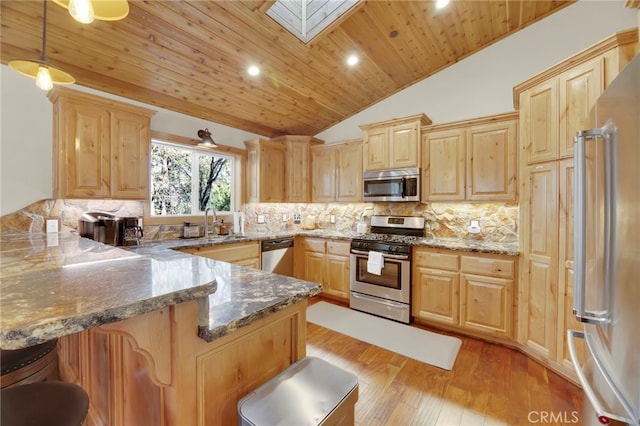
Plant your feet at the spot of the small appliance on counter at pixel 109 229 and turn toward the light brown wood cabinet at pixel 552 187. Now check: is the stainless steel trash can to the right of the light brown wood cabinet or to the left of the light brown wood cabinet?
right

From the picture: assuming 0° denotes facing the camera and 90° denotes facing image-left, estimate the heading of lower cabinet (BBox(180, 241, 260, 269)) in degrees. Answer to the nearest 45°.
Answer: approximately 315°

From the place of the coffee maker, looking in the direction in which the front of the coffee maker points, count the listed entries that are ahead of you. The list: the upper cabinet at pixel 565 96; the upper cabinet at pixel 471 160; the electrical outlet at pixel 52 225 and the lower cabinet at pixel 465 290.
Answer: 3

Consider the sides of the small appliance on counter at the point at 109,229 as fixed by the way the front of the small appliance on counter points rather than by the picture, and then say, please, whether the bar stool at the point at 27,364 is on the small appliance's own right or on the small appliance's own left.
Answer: on the small appliance's own right

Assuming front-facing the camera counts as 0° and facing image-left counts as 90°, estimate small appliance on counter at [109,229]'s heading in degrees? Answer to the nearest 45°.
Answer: approximately 315°

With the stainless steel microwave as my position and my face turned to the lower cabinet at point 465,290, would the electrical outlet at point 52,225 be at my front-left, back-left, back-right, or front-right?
back-right

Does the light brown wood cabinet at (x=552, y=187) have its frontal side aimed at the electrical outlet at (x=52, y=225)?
yes

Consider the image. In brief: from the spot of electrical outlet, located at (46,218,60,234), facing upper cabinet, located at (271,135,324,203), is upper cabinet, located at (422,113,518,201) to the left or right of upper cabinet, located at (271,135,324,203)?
right

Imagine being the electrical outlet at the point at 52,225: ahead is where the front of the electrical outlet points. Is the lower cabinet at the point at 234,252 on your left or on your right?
on your left

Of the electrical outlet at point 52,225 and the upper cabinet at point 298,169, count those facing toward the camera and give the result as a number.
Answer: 2

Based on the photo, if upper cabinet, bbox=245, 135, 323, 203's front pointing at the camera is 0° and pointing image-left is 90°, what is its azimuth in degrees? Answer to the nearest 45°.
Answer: approximately 315°
